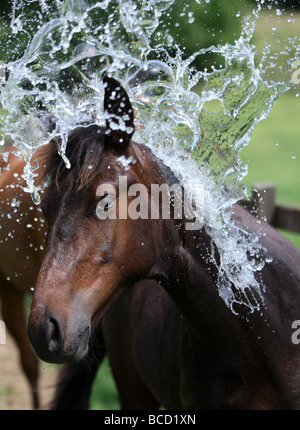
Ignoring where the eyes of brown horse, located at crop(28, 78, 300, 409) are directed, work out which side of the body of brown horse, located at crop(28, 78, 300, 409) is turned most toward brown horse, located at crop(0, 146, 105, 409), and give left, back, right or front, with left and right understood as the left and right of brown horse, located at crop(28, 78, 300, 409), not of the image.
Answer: right

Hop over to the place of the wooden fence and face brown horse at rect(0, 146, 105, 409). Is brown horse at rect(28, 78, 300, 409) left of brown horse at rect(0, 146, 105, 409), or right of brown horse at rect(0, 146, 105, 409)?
left

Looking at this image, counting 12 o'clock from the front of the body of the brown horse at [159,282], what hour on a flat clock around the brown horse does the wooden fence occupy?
The wooden fence is roughly at 5 o'clock from the brown horse.

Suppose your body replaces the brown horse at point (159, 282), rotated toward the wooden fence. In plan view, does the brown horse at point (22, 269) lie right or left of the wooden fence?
left
